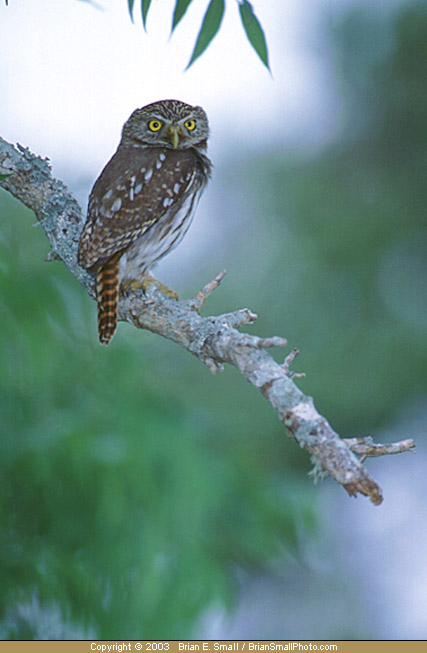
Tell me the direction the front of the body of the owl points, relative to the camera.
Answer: to the viewer's right
